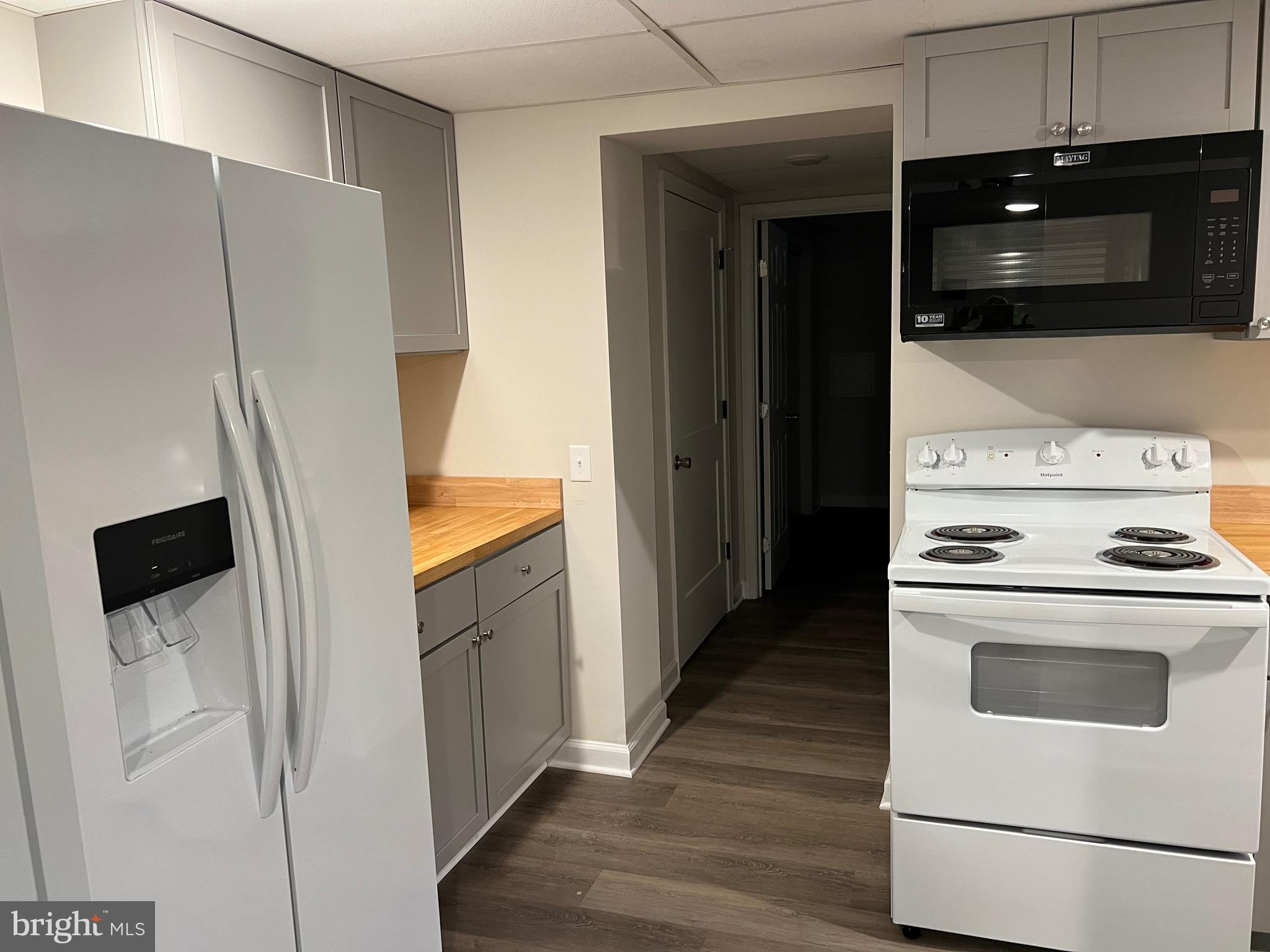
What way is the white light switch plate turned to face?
toward the camera

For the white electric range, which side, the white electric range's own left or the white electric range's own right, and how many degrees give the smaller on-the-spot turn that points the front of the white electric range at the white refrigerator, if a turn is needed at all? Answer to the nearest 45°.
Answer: approximately 45° to the white electric range's own right

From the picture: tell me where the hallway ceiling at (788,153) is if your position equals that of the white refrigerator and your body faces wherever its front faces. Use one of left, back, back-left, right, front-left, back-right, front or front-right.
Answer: left

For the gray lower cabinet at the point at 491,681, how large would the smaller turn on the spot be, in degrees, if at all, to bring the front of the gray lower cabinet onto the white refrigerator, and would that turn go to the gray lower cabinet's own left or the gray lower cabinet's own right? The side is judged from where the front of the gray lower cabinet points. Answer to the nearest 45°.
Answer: approximately 45° to the gray lower cabinet's own right

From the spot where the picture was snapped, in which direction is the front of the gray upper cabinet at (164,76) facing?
facing the viewer and to the right of the viewer

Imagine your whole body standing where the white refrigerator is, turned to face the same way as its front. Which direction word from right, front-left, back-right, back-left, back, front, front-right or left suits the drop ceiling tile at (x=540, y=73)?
left

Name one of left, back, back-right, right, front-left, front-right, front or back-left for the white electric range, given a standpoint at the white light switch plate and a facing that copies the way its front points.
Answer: front-left

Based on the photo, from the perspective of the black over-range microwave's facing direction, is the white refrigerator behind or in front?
in front

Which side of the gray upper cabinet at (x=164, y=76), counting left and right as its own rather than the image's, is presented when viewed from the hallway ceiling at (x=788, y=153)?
left
